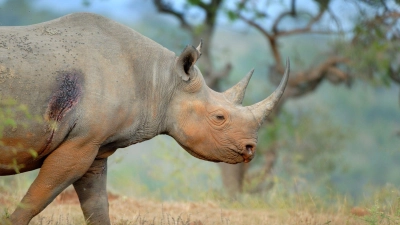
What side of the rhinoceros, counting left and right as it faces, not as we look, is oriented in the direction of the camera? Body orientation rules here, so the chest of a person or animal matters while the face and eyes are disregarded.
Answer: right
